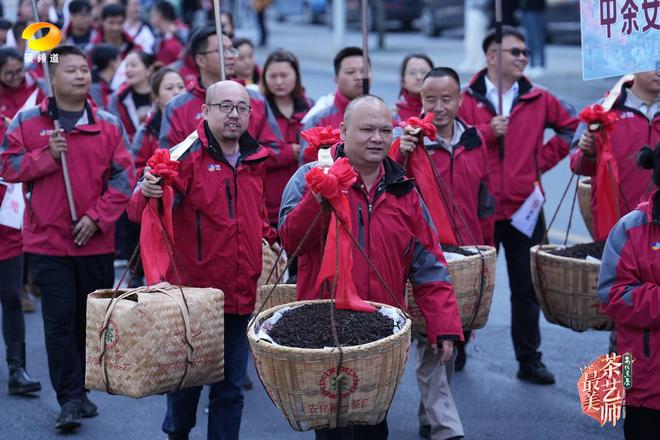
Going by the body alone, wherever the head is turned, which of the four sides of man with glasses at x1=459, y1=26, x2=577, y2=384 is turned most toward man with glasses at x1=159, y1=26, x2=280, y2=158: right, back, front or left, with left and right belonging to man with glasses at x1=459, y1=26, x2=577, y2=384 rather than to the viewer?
right

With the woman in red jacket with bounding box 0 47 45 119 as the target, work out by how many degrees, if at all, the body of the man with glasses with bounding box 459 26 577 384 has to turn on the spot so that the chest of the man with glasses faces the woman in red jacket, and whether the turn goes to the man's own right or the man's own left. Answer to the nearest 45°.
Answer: approximately 90° to the man's own right

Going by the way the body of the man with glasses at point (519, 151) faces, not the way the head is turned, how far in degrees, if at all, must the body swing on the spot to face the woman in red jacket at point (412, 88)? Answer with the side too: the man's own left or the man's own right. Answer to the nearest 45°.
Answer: approximately 135° to the man's own right

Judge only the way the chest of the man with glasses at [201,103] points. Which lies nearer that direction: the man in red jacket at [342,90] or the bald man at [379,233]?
the bald man

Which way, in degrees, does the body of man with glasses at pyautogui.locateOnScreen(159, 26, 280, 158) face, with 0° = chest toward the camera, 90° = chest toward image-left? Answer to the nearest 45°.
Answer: approximately 315°
